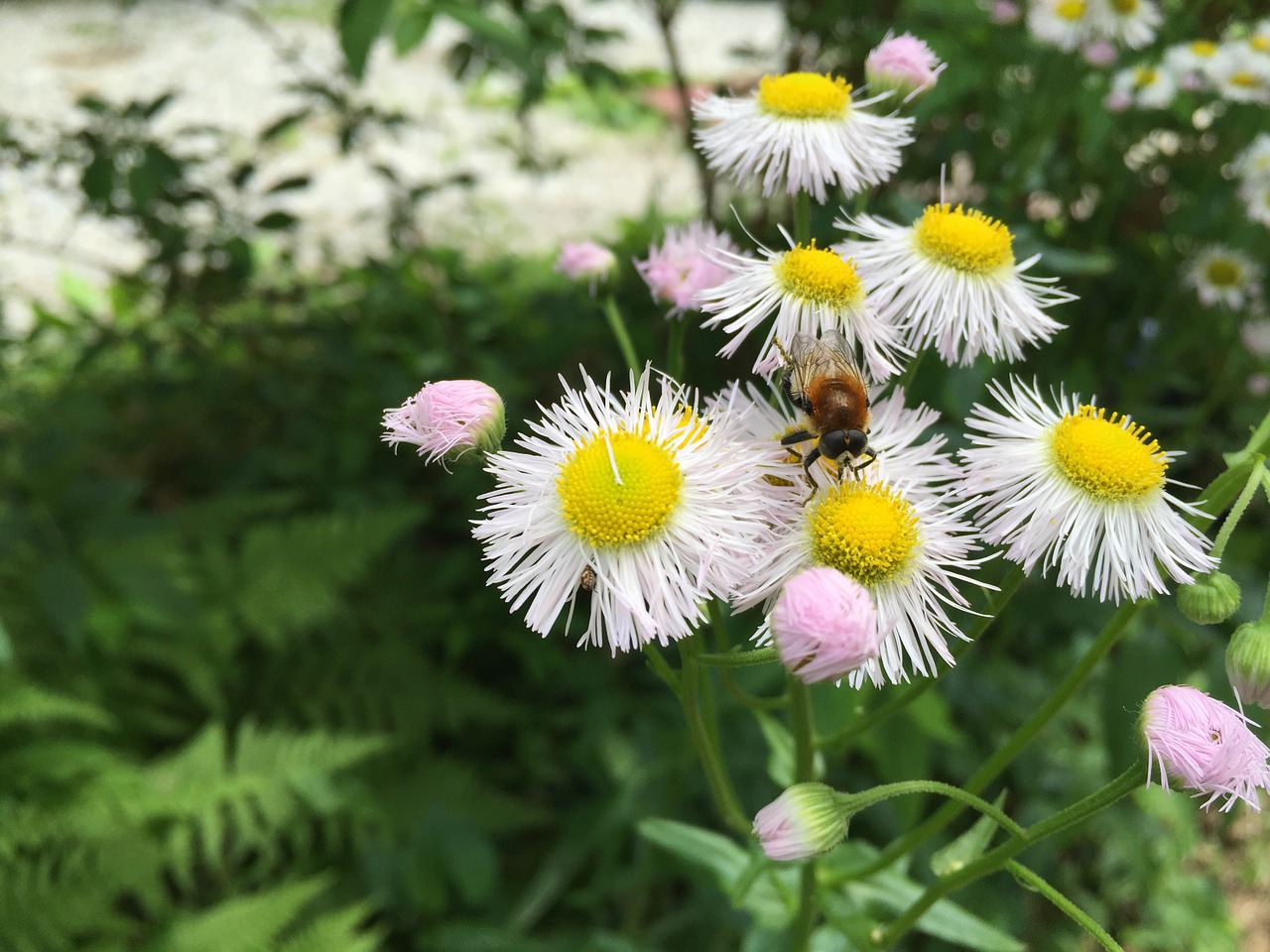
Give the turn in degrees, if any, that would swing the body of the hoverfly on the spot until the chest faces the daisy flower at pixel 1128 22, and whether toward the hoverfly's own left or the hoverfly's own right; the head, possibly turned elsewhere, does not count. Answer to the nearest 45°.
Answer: approximately 180°

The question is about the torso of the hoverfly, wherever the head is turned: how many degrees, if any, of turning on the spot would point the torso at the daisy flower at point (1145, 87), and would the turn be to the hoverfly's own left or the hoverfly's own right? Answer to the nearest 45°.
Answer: approximately 180°

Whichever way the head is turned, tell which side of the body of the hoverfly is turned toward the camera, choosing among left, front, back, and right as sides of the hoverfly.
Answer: front

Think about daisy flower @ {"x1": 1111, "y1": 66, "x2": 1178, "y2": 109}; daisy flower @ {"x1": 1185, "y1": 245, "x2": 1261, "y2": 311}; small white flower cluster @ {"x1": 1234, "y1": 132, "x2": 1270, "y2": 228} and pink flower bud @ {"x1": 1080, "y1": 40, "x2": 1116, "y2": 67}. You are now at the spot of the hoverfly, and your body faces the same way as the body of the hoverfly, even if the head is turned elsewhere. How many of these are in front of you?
0

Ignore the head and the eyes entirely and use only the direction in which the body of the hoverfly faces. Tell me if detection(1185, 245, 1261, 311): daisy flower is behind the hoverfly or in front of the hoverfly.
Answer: behind

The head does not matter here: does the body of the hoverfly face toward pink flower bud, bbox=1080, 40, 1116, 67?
no

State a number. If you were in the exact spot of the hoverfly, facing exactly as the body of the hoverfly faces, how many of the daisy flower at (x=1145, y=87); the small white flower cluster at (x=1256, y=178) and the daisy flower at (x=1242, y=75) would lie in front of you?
0
